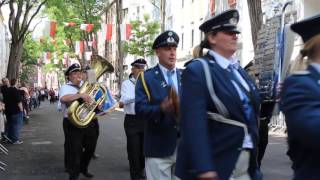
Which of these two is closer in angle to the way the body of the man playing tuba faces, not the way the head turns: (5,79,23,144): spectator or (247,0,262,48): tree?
the tree

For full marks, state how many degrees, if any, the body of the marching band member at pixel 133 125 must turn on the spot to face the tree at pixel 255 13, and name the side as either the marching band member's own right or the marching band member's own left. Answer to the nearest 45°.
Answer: approximately 90° to the marching band member's own left

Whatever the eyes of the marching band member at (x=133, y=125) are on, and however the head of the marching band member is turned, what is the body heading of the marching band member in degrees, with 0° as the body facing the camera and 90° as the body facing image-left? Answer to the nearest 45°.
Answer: approximately 315°

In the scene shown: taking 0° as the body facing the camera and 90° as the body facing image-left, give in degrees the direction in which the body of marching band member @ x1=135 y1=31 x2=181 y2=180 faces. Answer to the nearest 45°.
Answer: approximately 315°

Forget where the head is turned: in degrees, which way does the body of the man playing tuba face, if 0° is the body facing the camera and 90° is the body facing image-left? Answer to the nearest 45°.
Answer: approximately 315°

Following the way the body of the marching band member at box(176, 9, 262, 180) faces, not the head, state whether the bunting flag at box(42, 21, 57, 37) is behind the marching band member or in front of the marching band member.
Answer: behind
